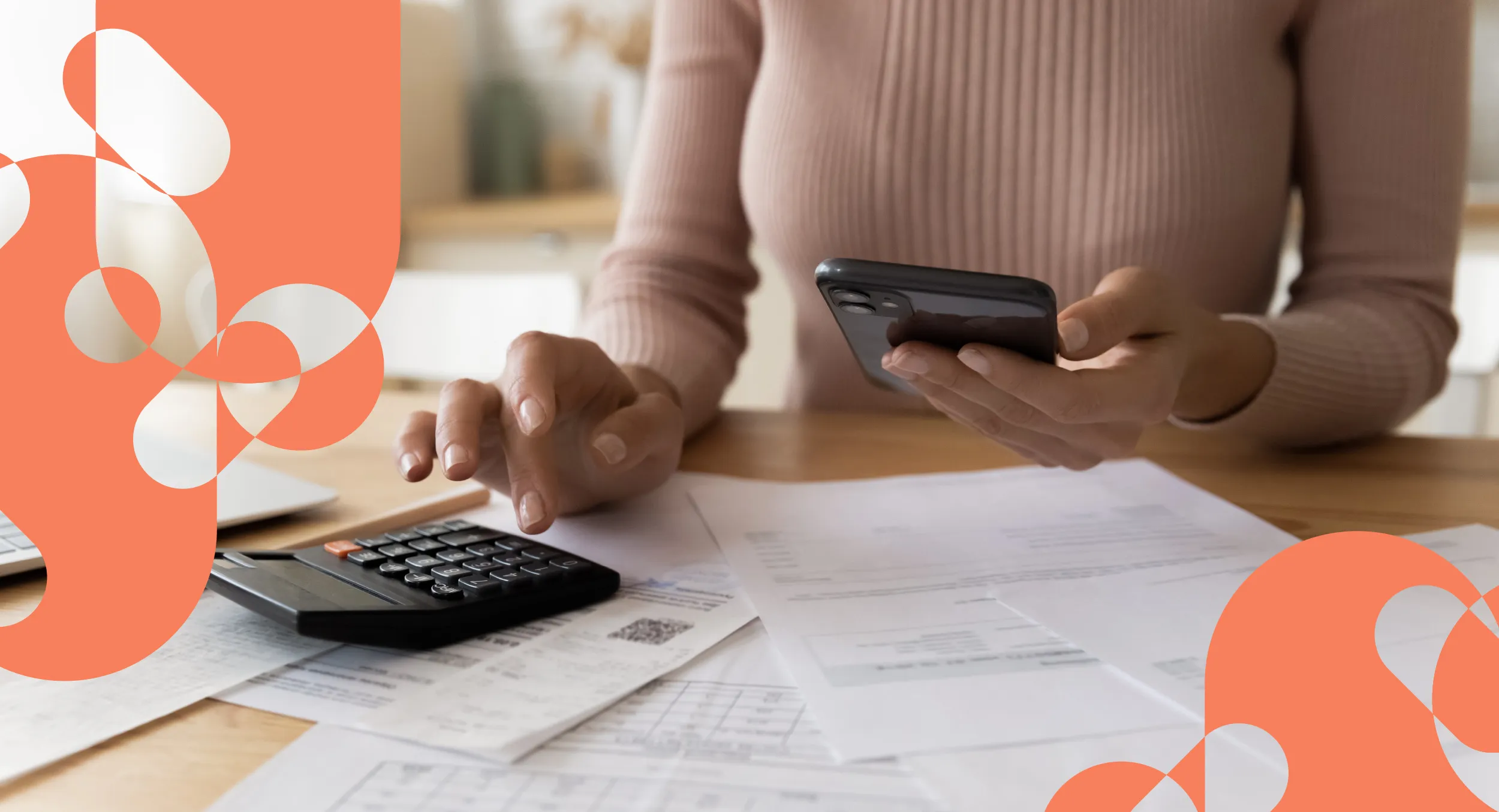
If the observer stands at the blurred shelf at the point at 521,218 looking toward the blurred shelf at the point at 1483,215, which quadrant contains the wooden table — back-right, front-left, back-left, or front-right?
front-right

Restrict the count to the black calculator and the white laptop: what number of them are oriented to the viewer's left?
0
